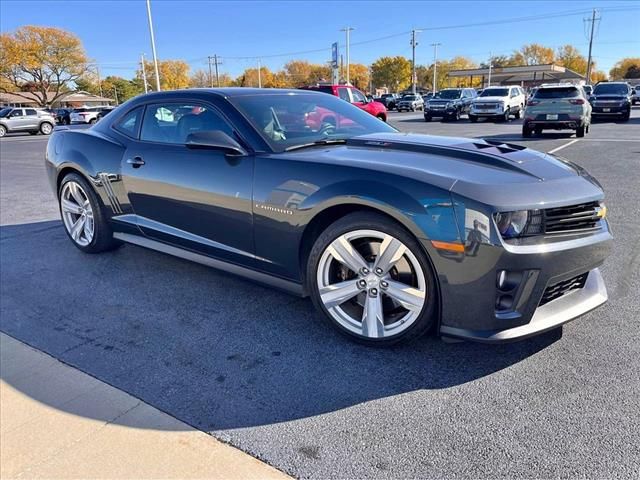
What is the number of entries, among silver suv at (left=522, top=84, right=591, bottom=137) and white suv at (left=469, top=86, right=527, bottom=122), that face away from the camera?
1

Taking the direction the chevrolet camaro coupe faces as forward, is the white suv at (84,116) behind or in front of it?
behind

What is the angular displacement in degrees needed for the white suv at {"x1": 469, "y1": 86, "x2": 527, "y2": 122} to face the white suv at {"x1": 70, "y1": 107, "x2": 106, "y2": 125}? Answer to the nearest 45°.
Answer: approximately 45° to its right

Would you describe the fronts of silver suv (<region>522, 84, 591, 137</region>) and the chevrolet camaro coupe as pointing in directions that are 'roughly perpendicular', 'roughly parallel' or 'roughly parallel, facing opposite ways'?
roughly perpendicular

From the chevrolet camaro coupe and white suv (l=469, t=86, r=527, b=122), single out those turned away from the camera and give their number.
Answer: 0

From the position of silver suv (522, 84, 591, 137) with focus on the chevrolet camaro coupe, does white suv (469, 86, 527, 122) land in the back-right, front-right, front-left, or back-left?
back-right

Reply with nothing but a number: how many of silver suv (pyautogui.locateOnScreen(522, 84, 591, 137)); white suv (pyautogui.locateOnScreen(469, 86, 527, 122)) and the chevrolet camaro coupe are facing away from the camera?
1

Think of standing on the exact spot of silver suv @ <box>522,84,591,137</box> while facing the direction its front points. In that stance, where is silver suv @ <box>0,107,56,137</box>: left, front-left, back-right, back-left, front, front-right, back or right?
left

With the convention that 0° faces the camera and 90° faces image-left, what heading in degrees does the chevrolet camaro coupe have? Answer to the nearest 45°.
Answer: approximately 315°

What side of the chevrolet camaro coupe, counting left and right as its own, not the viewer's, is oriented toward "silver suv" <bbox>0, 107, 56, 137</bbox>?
back

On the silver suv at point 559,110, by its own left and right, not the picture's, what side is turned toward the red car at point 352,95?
left

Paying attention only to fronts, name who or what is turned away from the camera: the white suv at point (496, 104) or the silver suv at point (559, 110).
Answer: the silver suv

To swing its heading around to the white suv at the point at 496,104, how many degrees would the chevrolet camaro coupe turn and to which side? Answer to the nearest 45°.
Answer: approximately 135° to its left

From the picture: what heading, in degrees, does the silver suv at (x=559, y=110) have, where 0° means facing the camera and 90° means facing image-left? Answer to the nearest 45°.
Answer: approximately 180°

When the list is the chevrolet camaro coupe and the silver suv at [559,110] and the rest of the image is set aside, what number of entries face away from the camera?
1

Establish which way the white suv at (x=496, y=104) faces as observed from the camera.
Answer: facing the viewer and to the left of the viewer

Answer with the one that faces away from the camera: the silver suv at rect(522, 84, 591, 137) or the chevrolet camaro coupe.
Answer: the silver suv
